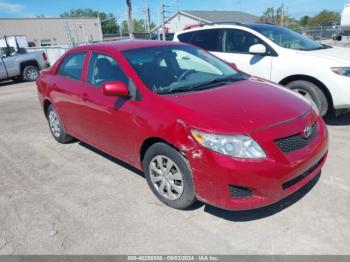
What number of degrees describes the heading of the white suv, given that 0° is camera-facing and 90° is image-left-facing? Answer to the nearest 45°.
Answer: approximately 315°

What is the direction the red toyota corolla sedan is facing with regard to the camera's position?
facing the viewer and to the right of the viewer

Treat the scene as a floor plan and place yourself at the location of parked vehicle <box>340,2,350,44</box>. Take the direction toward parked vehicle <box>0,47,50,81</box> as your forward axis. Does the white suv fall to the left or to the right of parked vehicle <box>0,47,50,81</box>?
left

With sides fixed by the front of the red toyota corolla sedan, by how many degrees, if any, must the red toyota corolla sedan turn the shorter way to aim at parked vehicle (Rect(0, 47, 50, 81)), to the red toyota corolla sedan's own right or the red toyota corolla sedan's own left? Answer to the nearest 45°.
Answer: approximately 180°

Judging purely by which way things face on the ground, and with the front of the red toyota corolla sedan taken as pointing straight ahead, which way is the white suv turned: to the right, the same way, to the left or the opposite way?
the same way

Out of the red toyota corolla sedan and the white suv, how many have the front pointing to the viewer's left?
0

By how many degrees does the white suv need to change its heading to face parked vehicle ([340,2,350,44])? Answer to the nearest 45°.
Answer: approximately 135° to its left
